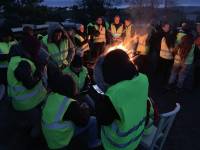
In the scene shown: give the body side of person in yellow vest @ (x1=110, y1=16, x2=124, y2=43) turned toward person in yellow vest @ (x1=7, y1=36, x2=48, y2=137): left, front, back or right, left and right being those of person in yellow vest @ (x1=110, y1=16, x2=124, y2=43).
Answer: front

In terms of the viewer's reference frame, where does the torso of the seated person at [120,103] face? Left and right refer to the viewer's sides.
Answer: facing away from the viewer and to the left of the viewer

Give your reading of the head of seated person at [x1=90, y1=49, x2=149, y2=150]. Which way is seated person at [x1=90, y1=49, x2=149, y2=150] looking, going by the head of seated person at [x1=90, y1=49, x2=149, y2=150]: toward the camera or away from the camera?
away from the camera

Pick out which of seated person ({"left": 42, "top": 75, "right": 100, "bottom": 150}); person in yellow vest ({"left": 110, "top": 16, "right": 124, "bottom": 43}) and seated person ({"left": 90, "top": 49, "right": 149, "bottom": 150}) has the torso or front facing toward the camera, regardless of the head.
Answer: the person in yellow vest

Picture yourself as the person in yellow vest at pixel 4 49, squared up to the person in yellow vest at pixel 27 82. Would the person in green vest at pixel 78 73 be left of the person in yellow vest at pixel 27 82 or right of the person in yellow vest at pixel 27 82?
left

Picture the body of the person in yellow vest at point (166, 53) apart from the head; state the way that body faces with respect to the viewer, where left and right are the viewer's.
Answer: facing the viewer and to the left of the viewer

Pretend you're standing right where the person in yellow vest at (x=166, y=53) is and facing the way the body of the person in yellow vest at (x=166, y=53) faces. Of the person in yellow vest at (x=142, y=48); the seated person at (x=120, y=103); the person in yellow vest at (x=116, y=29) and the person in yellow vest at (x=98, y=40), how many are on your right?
3

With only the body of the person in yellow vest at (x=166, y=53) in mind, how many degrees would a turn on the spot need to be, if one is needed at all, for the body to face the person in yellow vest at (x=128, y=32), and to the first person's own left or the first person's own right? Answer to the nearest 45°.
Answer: approximately 90° to the first person's own right

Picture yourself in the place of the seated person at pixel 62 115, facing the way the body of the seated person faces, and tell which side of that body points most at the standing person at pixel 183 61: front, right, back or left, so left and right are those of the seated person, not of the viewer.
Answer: front

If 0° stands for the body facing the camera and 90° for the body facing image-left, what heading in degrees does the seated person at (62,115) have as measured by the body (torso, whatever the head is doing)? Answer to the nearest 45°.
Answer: approximately 225°

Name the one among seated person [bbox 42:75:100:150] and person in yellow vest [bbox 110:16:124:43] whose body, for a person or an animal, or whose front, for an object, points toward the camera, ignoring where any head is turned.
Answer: the person in yellow vest

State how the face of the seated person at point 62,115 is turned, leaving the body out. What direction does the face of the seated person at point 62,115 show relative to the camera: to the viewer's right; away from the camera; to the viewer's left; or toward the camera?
away from the camera

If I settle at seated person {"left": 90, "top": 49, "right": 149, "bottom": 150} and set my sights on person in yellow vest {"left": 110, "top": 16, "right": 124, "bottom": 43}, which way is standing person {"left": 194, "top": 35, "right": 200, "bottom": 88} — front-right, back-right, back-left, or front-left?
front-right

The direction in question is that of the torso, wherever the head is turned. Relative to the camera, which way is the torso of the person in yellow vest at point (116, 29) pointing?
toward the camera

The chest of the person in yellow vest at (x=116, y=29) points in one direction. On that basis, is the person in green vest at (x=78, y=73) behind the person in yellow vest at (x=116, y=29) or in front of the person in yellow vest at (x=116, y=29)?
in front

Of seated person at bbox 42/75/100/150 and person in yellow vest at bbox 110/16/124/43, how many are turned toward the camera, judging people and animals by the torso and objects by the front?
1
